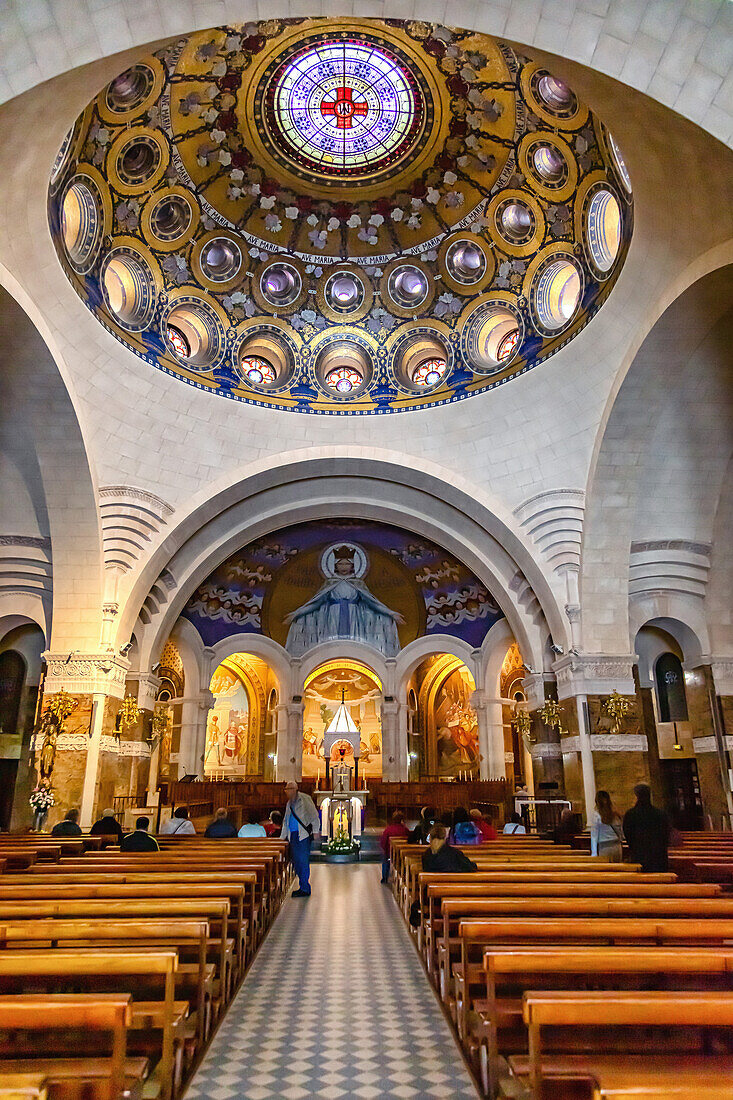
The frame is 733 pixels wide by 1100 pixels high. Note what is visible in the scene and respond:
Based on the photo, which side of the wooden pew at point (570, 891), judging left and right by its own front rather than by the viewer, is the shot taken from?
back

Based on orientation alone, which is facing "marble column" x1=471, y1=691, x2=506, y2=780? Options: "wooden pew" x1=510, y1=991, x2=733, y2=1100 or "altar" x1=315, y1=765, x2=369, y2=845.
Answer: the wooden pew

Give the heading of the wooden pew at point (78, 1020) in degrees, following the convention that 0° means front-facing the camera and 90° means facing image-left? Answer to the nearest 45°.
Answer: approximately 180°

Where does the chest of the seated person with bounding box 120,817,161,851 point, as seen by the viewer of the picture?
away from the camera

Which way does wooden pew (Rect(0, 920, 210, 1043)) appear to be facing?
away from the camera

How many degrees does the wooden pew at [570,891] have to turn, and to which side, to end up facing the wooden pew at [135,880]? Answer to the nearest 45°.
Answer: approximately 90° to its left

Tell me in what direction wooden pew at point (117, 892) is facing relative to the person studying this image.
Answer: facing away from the viewer

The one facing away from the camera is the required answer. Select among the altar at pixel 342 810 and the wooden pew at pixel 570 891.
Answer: the wooden pew

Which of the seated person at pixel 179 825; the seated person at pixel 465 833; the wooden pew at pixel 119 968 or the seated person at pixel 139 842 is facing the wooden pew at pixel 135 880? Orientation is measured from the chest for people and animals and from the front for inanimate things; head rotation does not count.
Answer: the wooden pew at pixel 119 968

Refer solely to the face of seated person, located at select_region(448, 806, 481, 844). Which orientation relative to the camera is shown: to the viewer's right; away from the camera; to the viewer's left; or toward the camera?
away from the camera

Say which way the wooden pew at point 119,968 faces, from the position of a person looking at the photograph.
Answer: facing away from the viewer

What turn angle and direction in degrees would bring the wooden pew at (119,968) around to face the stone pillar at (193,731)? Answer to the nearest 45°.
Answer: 0° — it already faces it

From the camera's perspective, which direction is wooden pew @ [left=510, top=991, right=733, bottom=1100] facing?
away from the camera

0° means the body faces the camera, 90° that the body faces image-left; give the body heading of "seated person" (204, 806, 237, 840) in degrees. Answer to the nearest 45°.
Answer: approximately 180°

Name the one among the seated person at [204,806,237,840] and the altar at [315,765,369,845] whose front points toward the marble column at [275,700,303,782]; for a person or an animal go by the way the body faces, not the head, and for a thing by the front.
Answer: the seated person
